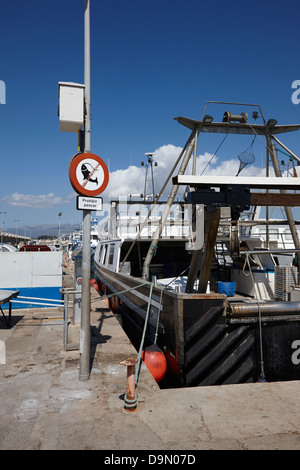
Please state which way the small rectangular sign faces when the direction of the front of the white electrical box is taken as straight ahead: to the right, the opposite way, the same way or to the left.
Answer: the same way

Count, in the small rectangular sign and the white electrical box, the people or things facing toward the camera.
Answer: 2

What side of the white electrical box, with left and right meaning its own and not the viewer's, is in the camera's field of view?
front

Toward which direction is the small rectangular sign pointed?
toward the camera
